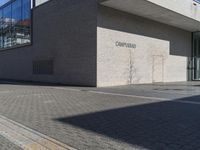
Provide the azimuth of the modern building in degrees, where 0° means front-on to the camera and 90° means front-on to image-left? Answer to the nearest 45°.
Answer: approximately 315°
